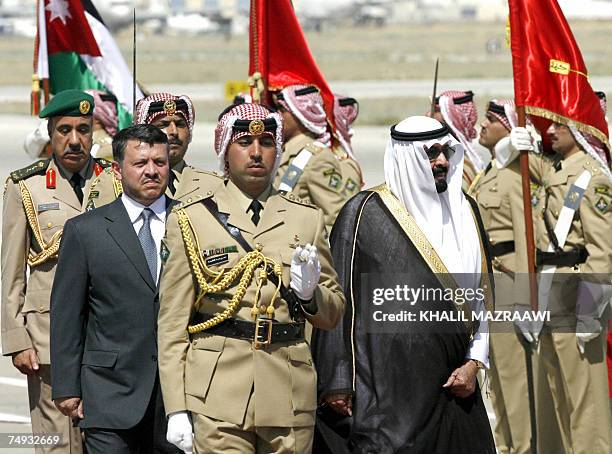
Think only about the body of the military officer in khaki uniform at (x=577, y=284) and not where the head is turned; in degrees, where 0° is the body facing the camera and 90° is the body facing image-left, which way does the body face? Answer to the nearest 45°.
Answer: approximately 45°

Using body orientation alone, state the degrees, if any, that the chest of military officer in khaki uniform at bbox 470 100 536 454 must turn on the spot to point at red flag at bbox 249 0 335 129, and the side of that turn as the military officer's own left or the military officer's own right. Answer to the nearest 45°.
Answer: approximately 45° to the military officer's own right

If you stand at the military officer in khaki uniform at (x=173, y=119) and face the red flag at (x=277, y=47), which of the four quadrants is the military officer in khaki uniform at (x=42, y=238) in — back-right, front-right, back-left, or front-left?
back-left

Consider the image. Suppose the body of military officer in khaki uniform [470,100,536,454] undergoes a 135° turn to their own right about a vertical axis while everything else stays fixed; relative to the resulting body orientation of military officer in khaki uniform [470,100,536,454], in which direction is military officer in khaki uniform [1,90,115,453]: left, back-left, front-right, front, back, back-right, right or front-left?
back-left

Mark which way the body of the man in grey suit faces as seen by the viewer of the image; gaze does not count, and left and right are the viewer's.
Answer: facing the viewer and to the right of the viewer

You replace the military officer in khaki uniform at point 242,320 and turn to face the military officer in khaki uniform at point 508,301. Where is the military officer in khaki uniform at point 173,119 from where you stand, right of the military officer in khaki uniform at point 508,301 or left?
left

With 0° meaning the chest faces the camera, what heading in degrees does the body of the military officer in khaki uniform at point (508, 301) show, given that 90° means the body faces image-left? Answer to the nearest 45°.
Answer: approximately 45°
